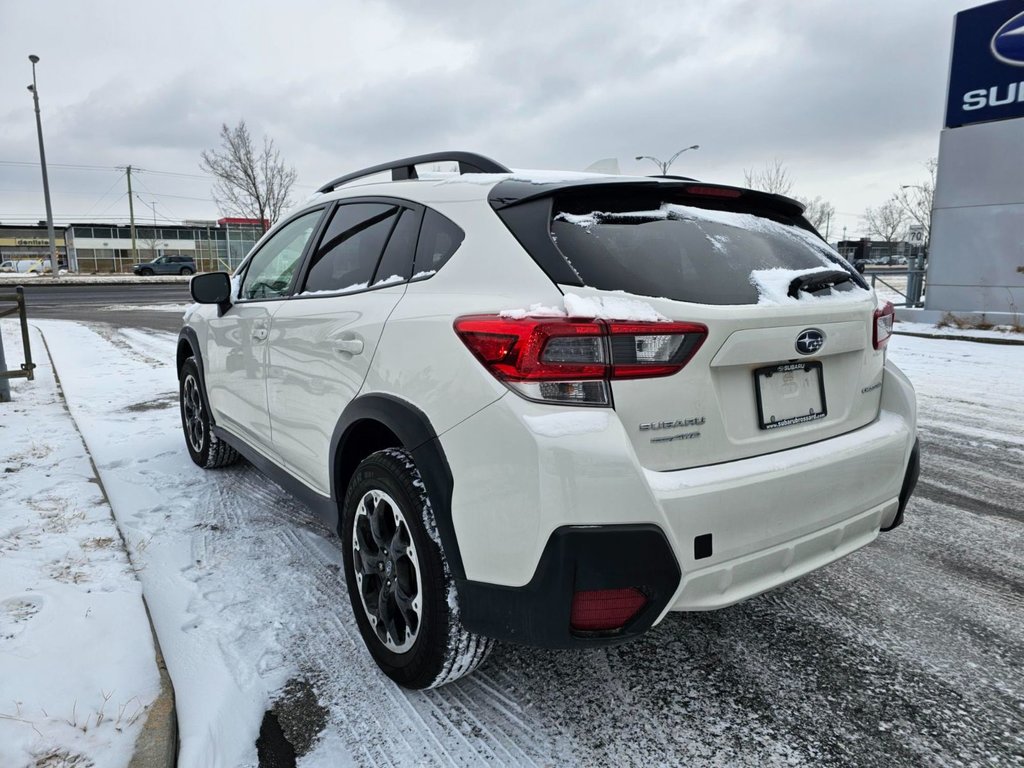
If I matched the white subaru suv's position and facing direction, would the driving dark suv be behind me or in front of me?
in front

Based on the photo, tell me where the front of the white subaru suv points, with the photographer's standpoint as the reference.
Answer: facing away from the viewer and to the left of the viewer

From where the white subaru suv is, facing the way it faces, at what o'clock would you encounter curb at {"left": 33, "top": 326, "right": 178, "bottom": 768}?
The curb is roughly at 10 o'clock from the white subaru suv.

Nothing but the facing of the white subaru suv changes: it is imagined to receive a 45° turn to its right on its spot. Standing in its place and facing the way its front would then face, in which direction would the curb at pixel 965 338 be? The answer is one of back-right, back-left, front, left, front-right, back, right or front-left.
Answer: front-right
